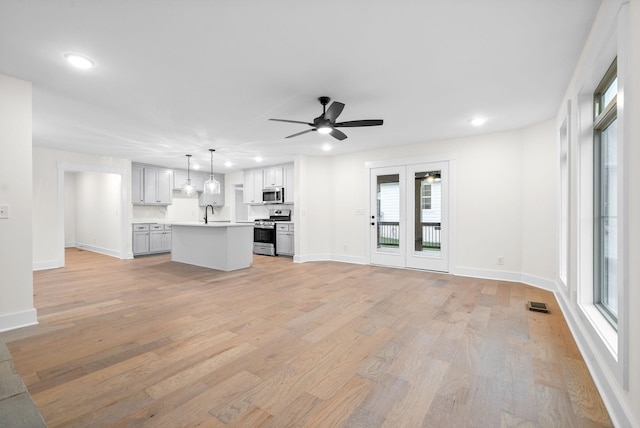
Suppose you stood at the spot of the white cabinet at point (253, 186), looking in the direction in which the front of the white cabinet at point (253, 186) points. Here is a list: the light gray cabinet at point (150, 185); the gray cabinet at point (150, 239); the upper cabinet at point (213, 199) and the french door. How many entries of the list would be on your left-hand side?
1

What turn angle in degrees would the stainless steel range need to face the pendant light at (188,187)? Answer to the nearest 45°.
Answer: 0° — it already faces it

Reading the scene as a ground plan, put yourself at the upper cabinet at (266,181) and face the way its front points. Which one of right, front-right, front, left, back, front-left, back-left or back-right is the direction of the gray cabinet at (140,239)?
front-right

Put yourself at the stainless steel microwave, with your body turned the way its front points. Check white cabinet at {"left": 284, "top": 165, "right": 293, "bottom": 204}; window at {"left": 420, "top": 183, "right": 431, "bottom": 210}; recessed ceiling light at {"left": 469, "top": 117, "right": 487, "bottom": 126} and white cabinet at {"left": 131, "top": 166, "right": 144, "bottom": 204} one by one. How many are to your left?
3

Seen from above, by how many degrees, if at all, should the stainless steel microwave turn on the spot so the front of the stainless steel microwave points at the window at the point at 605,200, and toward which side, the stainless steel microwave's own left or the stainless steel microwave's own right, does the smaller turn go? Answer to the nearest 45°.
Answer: approximately 90° to the stainless steel microwave's own left

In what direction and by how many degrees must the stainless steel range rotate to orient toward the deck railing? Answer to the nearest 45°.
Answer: approximately 90° to its left

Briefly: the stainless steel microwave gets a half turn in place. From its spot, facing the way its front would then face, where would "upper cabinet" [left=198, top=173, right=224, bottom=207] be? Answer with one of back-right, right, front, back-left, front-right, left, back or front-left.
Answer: left

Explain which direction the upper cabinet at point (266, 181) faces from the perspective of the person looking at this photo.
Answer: facing the viewer and to the left of the viewer

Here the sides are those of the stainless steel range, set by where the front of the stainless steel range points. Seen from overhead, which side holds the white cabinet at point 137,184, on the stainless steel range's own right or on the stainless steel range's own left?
on the stainless steel range's own right

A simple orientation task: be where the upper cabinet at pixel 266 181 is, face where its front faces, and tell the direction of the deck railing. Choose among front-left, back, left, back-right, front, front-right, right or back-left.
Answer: left

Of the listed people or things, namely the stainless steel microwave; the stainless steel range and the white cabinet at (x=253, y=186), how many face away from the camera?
0

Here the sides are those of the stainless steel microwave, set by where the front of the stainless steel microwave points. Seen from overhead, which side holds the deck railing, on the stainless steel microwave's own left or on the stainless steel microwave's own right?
on the stainless steel microwave's own left
